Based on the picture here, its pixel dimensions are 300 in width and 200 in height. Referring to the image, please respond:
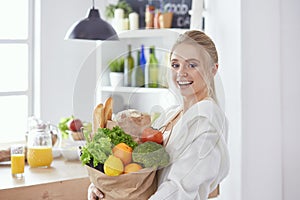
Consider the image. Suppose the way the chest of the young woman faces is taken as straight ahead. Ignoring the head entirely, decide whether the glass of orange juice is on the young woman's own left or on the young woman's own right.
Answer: on the young woman's own right

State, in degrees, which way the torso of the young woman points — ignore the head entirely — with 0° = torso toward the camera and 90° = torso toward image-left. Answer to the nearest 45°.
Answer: approximately 45°

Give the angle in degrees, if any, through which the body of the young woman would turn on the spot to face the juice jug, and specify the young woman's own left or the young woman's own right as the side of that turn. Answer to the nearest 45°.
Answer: approximately 90° to the young woman's own right

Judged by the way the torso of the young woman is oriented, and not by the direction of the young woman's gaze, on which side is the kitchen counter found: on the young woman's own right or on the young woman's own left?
on the young woman's own right
